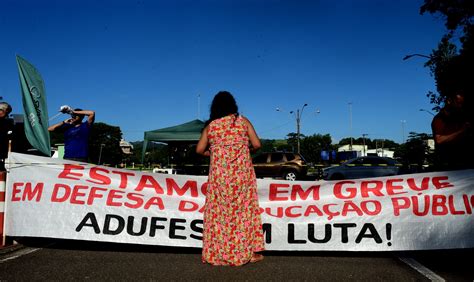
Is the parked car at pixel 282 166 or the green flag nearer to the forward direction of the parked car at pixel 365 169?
the parked car

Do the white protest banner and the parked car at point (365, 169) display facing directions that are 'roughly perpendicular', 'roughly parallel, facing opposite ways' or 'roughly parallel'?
roughly perpendicular

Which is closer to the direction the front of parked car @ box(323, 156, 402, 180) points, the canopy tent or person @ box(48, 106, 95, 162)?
the canopy tent

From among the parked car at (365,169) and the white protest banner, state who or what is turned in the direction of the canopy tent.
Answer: the parked car

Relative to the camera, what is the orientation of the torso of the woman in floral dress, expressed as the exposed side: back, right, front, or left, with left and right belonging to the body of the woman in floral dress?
back

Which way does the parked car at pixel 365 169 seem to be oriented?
to the viewer's left

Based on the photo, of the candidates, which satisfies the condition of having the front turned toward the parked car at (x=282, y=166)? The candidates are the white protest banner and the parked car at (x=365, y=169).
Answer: the parked car at (x=365, y=169)

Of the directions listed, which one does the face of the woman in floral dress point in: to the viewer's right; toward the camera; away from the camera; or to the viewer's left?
away from the camera

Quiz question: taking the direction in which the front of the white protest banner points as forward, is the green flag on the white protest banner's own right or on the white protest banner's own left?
on the white protest banner's own right

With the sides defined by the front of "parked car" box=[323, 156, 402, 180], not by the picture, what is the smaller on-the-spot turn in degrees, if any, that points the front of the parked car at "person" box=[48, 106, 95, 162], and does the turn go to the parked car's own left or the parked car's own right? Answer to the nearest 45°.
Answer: approximately 90° to the parked car's own left

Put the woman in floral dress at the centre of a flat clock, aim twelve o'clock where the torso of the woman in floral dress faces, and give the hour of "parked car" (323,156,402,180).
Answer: The parked car is roughly at 1 o'clock from the woman in floral dress.

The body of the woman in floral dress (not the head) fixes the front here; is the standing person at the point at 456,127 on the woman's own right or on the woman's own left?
on the woman's own right
